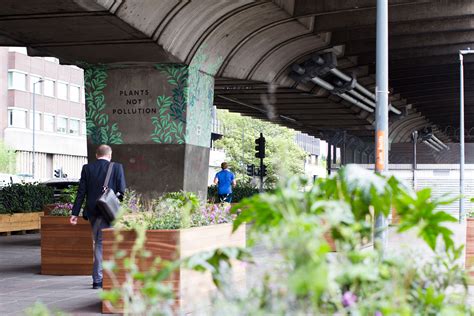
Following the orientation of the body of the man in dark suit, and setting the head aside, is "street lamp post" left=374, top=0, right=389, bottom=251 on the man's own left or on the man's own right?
on the man's own right

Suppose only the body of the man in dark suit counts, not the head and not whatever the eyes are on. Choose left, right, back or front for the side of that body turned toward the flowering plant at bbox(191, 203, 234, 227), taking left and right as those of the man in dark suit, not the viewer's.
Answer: right

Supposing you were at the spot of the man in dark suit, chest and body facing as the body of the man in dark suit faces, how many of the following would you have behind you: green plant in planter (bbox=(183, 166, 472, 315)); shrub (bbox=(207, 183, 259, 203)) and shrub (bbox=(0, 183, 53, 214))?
1

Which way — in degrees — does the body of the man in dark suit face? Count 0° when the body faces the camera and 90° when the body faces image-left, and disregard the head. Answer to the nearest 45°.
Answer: approximately 180°

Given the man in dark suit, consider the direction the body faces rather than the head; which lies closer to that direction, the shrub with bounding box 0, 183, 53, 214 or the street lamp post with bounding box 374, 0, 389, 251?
the shrub

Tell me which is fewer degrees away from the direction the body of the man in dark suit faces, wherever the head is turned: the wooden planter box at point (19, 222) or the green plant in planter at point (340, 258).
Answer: the wooden planter box

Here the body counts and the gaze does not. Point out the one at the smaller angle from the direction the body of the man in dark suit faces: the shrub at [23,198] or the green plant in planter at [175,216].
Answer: the shrub

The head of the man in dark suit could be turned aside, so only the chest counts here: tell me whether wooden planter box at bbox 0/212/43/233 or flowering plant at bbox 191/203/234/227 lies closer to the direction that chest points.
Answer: the wooden planter box

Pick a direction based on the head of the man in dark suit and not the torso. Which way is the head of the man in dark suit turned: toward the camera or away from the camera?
away from the camera

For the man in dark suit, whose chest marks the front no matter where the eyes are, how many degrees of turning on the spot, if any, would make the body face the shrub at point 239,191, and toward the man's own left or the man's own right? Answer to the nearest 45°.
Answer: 0° — they already face it

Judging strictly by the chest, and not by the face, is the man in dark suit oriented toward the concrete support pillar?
yes

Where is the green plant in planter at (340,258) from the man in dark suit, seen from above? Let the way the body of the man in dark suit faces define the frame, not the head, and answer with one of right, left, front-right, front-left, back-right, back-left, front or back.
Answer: back

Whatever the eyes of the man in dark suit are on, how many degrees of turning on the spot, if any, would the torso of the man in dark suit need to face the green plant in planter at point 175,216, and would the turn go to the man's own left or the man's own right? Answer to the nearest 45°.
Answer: approximately 135° to the man's own right
